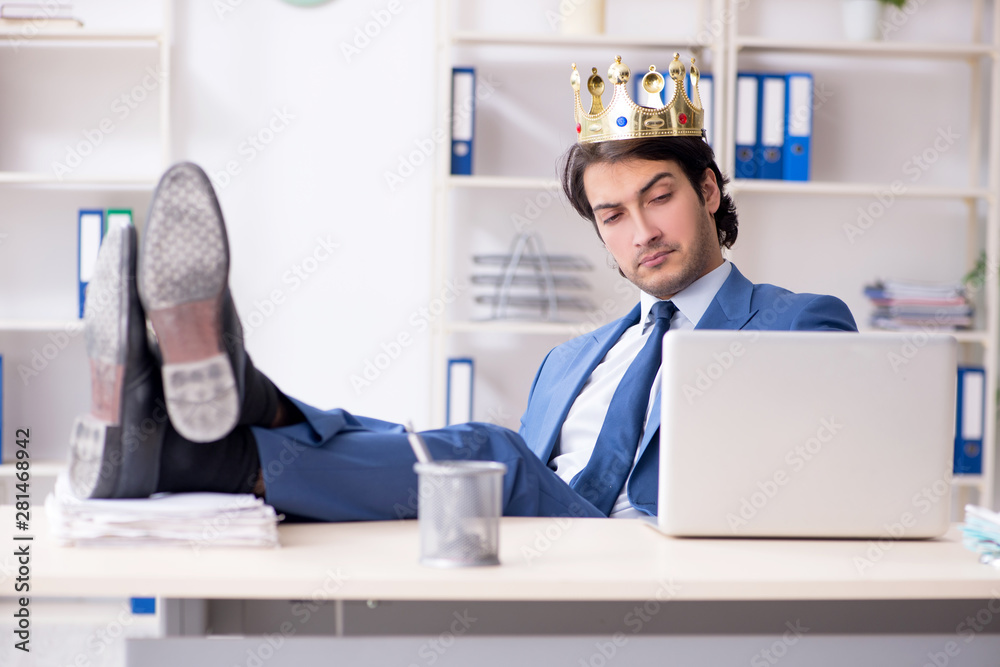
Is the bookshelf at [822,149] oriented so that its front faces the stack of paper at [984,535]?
yes

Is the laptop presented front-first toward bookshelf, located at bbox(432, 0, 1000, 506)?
yes

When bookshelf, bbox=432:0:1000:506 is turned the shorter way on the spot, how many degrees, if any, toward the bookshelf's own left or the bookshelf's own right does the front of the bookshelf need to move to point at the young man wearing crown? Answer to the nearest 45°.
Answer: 0° — it already faces them

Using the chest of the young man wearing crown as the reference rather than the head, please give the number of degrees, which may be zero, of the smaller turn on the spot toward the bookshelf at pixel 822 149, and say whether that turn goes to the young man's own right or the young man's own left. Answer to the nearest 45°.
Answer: approximately 180°

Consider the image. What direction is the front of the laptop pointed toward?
away from the camera

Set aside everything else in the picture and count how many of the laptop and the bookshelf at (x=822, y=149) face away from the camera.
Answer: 1

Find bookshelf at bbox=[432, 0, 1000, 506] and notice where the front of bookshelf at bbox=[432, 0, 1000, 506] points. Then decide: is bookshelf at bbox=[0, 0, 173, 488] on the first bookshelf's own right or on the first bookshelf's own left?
on the first bookshelf's own right
